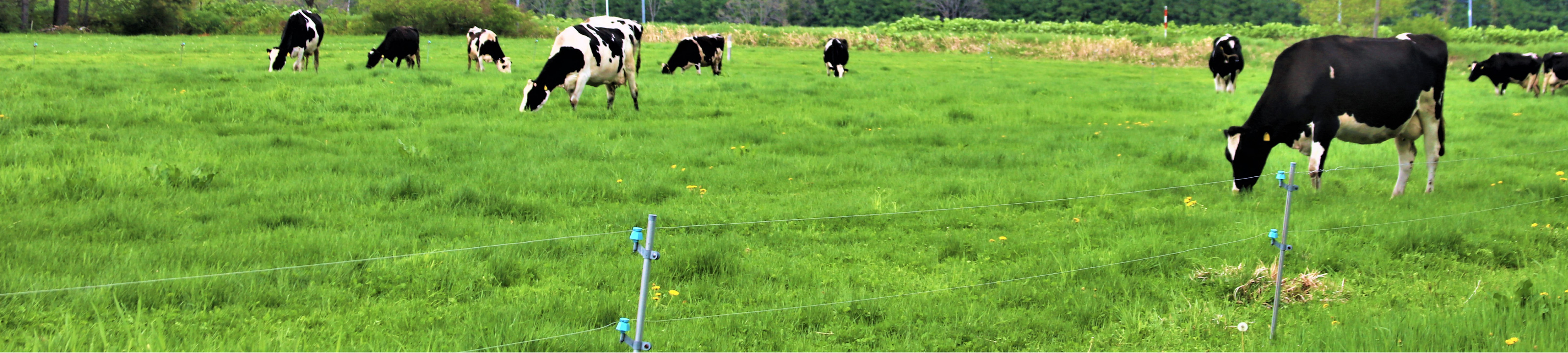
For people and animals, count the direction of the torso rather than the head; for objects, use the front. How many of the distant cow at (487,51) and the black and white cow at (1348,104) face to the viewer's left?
1

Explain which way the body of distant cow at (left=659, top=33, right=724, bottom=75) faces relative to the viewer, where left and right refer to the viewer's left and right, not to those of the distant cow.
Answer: facing to the left of the viewer

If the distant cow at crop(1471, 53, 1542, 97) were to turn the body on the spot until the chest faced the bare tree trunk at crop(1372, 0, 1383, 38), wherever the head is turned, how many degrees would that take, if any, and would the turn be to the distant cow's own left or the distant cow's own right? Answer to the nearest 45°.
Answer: approximately 90° to the distant cow's own right

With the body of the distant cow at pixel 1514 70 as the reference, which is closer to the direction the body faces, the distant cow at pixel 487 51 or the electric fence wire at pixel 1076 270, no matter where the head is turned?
the distant cow

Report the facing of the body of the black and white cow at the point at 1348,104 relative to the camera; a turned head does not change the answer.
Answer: to the viewer's left

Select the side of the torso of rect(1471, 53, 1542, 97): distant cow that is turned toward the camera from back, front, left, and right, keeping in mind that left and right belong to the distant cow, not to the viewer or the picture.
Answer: left

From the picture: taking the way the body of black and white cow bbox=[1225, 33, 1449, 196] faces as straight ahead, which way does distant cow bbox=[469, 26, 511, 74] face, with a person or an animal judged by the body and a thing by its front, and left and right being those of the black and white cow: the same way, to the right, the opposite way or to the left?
the opposite way

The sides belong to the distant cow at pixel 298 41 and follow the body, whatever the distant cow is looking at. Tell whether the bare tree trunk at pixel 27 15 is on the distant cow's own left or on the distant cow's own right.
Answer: on the distant cow's own right

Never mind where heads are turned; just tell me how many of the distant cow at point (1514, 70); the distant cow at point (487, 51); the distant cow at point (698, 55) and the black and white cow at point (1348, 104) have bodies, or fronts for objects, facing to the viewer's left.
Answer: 3
